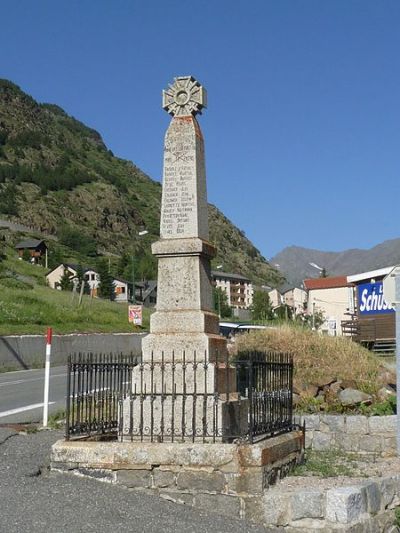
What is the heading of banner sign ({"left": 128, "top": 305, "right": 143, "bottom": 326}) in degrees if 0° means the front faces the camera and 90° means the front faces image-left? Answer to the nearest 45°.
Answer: approximately 0°

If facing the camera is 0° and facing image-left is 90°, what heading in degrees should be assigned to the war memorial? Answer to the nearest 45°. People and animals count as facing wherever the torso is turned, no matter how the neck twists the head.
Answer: approximately 0°

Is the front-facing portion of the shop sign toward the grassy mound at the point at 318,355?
yes

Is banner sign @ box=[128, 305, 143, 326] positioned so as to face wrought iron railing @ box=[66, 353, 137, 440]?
yes

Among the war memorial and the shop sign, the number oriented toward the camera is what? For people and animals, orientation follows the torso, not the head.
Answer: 2

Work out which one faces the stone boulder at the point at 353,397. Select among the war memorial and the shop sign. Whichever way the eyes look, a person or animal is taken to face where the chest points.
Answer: the shop sign
